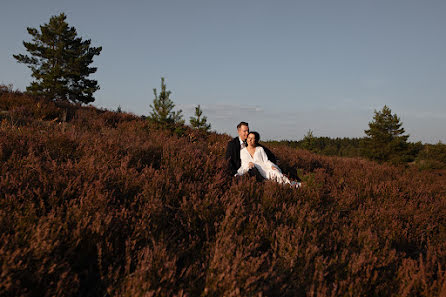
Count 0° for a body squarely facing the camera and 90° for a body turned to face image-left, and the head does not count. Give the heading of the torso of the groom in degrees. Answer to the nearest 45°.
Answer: approximately 315°

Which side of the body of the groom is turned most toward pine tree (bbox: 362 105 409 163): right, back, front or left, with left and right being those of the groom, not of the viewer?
left

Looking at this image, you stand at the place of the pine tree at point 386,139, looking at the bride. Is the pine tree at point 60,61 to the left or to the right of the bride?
right

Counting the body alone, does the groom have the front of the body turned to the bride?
yes

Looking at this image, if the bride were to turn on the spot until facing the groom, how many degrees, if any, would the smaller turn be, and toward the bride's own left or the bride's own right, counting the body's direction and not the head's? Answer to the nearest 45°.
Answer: approximately 135° to the bride's own right

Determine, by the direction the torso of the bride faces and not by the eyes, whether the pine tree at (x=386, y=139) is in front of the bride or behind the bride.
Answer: behind

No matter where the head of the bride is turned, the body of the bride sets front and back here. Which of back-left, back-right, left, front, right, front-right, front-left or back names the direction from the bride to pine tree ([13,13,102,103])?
back-right

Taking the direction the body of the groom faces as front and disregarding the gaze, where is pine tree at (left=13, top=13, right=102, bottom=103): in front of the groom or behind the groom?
behind

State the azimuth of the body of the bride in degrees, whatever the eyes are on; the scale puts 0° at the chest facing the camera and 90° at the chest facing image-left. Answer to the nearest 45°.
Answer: approximately 0°
